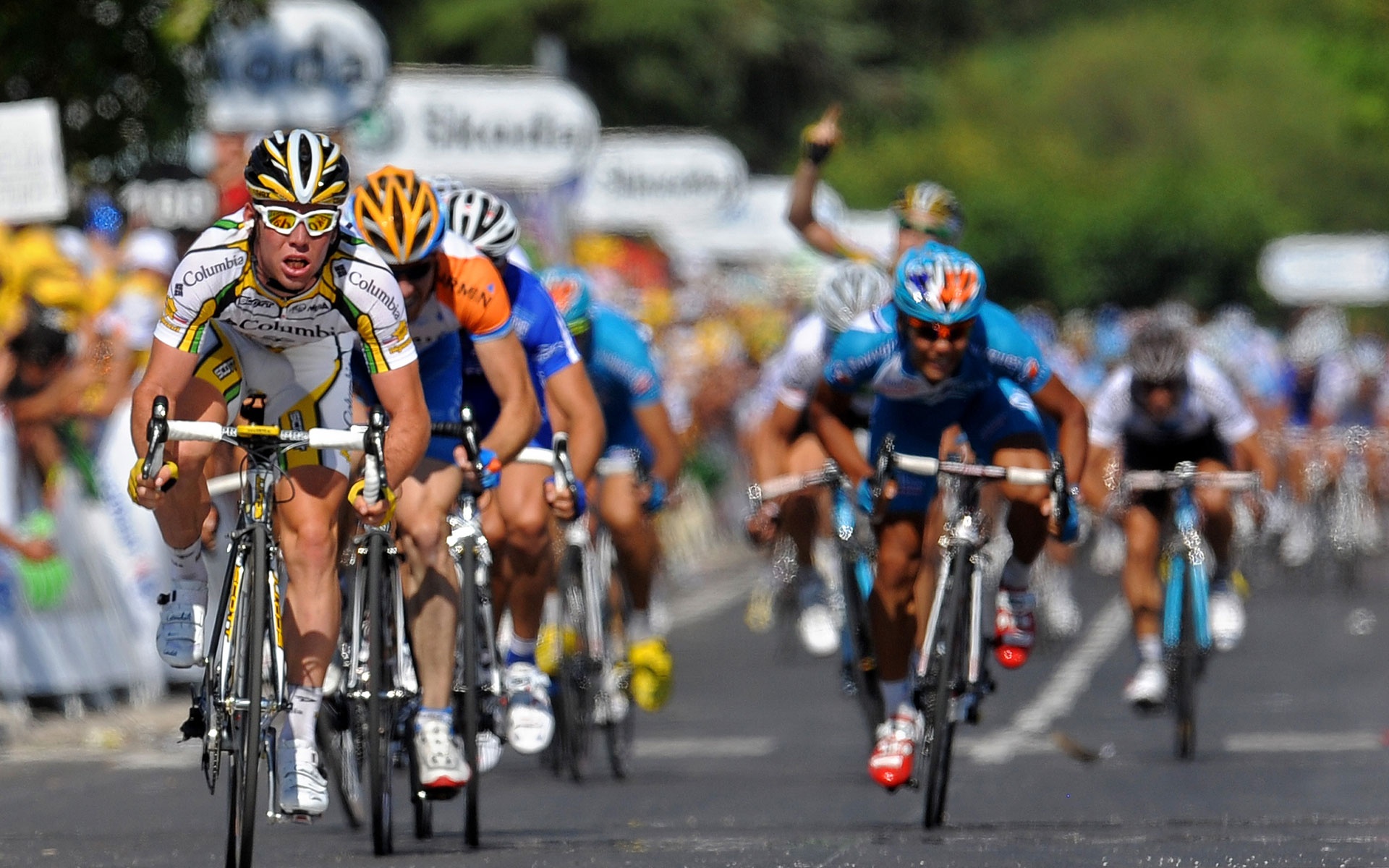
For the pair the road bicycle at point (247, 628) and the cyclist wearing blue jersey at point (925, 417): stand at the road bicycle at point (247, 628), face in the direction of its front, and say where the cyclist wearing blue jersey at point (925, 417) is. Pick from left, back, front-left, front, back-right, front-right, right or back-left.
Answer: back-left

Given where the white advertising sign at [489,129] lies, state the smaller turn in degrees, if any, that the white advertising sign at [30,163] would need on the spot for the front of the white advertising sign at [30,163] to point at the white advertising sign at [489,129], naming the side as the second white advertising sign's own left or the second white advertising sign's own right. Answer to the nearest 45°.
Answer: approximately 135° to the second white advertising sign's own left

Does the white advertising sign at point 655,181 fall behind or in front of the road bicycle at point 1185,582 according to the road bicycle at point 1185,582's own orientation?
behind

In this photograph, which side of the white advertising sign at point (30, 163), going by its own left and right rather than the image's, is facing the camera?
front

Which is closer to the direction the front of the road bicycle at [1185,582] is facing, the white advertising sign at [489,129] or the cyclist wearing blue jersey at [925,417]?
the cyclist wearing blue jersey

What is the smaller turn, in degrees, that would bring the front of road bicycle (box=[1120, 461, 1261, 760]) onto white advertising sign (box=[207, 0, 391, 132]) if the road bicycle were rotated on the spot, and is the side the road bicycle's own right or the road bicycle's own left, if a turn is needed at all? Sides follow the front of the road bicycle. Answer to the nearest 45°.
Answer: approximately 135° to the road bicycle's own right

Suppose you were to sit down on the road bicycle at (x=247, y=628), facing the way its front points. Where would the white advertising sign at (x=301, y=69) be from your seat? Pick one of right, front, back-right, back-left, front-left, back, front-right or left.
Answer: back

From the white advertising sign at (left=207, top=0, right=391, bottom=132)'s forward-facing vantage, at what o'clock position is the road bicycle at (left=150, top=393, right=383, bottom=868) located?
The road bicycle is roughly at 12 o'clock from the white advertising sign.

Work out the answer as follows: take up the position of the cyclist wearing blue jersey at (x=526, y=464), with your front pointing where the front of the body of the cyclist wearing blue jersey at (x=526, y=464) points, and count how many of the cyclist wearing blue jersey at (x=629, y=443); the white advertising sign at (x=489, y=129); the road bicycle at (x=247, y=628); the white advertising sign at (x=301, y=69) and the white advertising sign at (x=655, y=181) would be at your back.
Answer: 4
